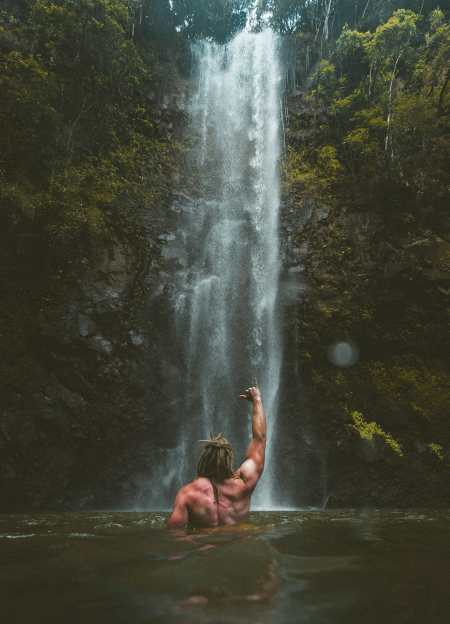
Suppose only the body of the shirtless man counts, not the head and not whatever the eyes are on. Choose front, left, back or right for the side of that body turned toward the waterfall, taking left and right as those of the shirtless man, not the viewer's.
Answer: front

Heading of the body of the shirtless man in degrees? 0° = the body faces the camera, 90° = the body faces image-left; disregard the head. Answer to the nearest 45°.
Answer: approximately 180°

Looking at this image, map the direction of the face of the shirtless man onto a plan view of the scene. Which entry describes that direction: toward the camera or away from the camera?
away from the camera
